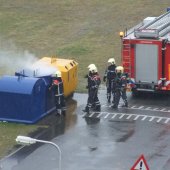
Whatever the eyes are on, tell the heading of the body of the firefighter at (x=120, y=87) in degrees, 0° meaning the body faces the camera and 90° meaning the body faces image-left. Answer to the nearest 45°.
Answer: approximately 45°

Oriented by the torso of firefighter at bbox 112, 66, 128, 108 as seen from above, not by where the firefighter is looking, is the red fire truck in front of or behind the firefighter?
behind
